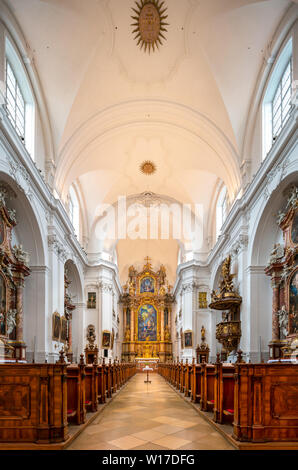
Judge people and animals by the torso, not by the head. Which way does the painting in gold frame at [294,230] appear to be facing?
to the viewer's left

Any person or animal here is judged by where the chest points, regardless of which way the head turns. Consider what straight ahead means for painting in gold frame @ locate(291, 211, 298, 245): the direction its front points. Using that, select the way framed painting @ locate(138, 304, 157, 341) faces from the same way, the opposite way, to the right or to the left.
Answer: to the left

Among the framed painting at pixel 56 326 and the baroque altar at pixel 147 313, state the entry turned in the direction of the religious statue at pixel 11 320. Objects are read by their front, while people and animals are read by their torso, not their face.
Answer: the baroque altar
